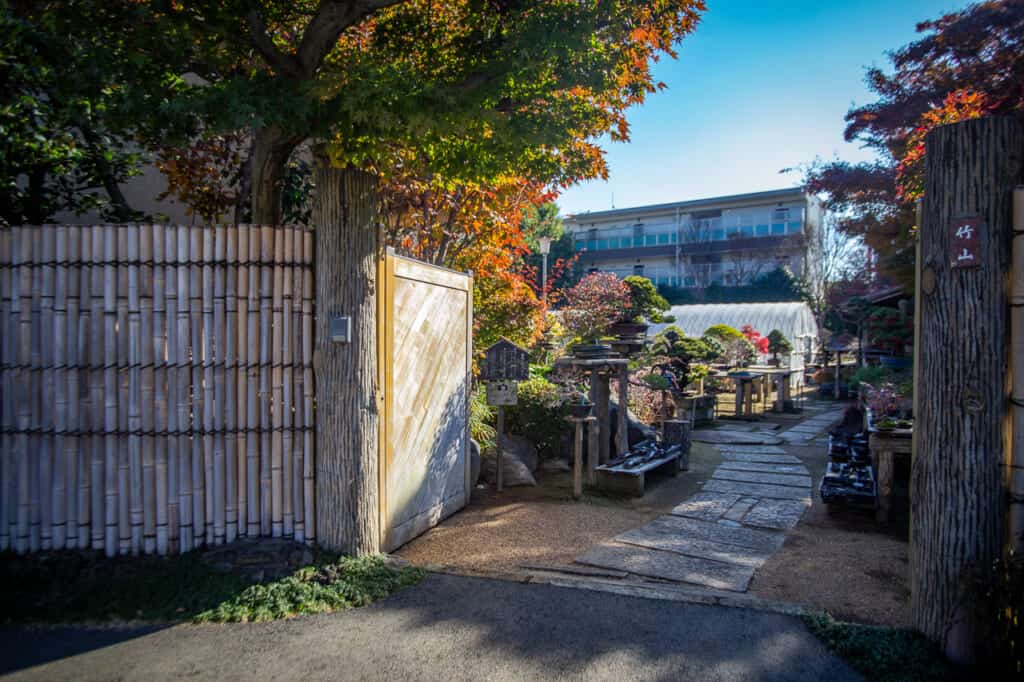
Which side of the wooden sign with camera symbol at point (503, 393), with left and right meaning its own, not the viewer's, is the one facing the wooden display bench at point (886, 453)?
left

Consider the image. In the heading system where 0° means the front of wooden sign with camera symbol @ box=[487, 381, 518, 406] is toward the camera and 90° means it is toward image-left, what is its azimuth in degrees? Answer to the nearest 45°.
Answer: approximately 0°

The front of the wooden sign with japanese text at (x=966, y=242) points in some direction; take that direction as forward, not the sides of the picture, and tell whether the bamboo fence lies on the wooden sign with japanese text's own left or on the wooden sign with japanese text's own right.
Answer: on the wooden sign with japanese text's own right

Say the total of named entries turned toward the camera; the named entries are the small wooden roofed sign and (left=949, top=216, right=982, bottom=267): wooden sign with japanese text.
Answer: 2

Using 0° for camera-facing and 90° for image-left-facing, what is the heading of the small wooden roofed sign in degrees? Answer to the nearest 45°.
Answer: approximately 0°

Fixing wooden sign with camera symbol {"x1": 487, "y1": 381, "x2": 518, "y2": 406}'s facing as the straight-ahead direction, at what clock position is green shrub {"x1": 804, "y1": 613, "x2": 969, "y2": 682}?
The green shrub is roughly at 11 o'clock from the wooden sign with camera symbol.

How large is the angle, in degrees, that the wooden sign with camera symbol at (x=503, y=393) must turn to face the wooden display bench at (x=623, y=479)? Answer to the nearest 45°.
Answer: approximately 90° to its left
